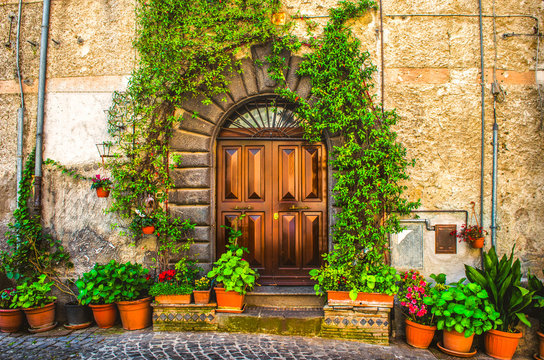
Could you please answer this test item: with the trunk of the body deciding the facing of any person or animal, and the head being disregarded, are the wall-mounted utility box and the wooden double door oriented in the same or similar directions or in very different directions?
same or similar directions

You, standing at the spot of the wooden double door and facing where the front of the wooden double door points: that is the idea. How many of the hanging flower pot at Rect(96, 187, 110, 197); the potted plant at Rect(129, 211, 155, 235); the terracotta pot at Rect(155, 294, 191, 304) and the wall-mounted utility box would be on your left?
1

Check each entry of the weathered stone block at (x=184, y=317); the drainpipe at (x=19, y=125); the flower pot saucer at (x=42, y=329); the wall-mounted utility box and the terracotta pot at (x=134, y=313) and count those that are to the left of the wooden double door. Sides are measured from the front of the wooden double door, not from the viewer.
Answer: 1

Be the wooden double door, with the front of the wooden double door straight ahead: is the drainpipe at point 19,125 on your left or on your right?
on your right

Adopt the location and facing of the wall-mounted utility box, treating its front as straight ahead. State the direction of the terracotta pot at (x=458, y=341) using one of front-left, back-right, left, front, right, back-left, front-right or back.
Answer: front

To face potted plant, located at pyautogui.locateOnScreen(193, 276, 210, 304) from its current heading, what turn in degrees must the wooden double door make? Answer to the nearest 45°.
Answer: approximately 45° to its right

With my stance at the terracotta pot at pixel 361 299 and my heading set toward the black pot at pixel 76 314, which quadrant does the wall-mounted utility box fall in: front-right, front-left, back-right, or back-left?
back-right

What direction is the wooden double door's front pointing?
toward the camera

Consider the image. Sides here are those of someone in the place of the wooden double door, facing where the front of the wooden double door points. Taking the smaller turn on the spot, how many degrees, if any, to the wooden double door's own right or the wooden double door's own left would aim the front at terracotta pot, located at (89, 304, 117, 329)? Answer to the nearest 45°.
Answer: approximately 90° to the wooden double door's own right

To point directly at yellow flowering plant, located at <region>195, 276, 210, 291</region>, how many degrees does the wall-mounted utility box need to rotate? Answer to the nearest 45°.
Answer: approximately 45° to its right

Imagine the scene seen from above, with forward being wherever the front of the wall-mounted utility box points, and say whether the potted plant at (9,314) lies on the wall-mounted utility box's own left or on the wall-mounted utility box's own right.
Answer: on the wall-mounted utility box's own right

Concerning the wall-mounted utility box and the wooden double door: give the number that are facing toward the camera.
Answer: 2

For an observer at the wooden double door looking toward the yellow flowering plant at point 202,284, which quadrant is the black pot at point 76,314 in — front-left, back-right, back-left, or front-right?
front-right

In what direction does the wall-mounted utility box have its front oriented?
toward the camera

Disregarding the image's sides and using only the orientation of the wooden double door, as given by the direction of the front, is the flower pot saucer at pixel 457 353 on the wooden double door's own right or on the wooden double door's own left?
on the wooden double door's own left

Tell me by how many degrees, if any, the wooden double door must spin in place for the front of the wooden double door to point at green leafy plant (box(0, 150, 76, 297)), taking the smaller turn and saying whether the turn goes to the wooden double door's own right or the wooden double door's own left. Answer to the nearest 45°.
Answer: approximately 90° to the wooden double door's own right

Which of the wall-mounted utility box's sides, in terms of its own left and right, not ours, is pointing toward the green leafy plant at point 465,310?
front
